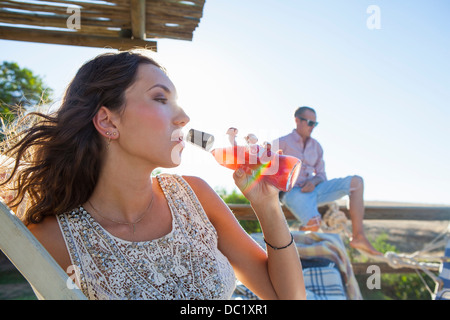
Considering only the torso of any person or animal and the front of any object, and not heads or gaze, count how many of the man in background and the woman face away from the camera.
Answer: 0

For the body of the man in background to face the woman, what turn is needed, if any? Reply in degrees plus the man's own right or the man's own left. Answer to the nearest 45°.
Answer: approximately 45° to the man's own right

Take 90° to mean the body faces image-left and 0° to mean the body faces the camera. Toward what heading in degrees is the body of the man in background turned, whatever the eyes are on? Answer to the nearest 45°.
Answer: approximately 315°

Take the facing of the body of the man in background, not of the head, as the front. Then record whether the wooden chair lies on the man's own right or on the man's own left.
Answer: on the man's own right
